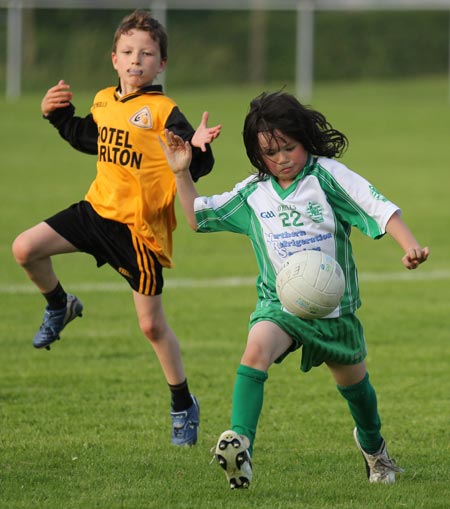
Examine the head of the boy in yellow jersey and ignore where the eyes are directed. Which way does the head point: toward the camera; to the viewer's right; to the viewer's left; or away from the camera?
toward the camera

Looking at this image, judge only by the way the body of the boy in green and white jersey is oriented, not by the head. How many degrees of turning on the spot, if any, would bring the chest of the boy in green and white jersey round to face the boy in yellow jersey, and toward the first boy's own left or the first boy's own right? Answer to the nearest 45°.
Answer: approximately 135° to the first boy's own right

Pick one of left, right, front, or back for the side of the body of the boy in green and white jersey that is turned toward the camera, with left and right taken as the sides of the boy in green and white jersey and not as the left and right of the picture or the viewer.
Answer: front
